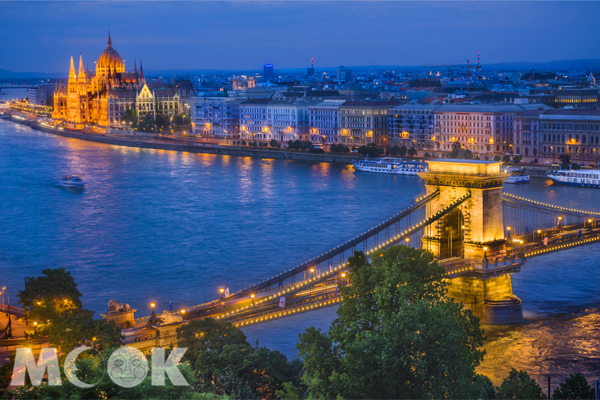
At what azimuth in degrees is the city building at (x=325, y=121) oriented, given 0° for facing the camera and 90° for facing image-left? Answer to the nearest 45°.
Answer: approximately 0°

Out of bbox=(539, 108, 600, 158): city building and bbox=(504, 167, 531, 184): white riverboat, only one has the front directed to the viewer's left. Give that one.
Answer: the white riverboat

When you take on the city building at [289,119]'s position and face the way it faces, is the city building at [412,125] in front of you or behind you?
in front

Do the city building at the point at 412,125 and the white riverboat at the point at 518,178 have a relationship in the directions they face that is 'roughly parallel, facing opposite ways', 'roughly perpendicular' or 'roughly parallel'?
roughly perpendicular

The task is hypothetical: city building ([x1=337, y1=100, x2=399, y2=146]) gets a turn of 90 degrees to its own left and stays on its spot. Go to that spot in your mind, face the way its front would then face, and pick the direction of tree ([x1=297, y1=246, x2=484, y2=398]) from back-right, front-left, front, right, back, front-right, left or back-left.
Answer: right

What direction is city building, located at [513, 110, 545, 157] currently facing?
toward the camera

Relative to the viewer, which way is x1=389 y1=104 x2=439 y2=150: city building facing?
toward the camera

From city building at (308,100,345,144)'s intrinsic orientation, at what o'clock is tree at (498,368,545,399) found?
The tree is roughly at 12 o'clock from the city building.

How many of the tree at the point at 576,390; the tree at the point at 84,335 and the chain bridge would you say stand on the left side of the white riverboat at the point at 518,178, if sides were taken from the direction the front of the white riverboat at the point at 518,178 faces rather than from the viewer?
3

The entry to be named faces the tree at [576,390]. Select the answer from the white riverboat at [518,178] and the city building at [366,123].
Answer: the city building

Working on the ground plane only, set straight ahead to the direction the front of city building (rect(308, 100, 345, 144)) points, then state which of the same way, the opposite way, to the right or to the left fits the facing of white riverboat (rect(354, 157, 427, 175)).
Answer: to the right

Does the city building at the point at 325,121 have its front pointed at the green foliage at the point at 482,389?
yes

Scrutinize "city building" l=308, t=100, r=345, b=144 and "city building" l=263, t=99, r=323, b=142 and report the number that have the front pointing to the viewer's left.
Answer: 0

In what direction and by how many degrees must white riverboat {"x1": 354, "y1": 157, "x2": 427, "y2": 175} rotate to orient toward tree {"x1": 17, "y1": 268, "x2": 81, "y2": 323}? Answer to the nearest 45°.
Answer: approximately 90° to its left

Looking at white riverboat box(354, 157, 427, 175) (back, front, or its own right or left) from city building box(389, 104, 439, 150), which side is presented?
right
